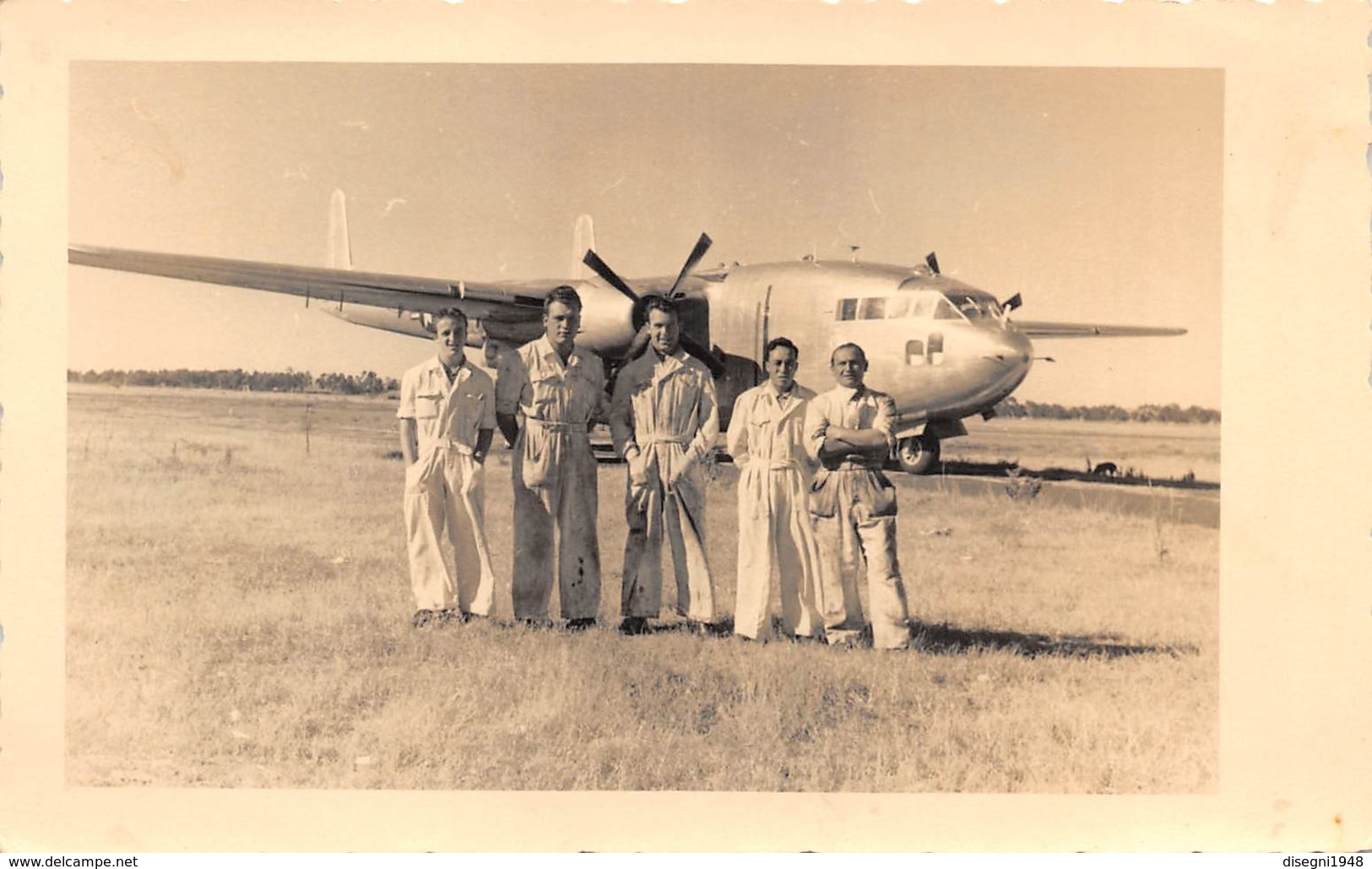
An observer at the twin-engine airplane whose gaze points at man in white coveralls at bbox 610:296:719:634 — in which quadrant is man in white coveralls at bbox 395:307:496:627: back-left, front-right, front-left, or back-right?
front-right

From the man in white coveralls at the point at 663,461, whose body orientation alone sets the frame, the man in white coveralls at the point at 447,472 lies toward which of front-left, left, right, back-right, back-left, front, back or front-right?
right

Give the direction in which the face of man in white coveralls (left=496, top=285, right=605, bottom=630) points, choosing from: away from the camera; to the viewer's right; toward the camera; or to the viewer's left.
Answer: toward the camera

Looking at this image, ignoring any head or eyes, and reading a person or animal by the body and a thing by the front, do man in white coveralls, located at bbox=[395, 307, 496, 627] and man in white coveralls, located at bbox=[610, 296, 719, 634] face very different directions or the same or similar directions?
same or similar directions

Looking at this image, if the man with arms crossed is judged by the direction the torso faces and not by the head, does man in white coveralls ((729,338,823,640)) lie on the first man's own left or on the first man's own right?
on the first man's own right

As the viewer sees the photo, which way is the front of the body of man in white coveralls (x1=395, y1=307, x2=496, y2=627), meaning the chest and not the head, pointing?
toward the camera

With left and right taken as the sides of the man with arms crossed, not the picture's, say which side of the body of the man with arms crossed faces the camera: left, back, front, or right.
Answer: front

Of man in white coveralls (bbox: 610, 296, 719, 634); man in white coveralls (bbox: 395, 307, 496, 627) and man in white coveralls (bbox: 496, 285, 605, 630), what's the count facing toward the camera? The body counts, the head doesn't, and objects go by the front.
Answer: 3

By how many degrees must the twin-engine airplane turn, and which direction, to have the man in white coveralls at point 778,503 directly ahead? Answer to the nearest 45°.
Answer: approximately 45° to its right

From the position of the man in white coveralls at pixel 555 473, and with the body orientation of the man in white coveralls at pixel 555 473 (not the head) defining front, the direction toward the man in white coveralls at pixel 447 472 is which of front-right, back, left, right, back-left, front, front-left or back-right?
right

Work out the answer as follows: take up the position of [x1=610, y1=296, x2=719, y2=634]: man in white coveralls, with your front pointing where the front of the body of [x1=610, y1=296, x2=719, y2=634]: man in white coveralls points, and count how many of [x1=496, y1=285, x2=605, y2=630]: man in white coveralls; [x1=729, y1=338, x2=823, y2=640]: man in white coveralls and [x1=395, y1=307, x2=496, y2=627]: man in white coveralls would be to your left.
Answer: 1

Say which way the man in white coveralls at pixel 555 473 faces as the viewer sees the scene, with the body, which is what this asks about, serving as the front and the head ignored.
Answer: toward the camera

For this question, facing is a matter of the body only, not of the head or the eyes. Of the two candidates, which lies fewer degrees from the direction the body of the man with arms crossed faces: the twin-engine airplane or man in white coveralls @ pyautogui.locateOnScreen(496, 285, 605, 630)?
the man in white coveralls

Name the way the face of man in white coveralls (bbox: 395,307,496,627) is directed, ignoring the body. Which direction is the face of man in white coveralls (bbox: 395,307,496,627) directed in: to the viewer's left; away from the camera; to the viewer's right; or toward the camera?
toward the camera

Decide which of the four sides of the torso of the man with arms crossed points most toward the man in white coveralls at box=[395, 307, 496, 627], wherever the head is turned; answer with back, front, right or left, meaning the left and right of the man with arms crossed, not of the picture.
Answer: right
